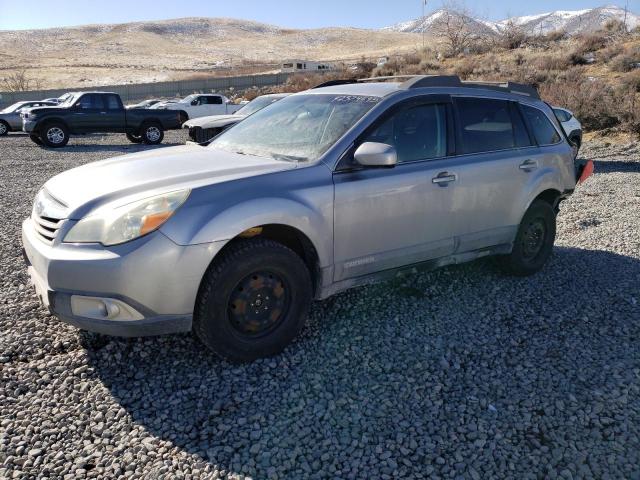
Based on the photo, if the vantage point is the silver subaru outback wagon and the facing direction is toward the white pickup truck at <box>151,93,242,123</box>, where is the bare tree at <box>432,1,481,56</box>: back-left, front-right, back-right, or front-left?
front-right

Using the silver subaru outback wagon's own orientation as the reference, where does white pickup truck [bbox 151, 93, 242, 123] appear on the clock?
The white pickup truck is roughly at 4 o'clock from the silver subaru outback wagon.

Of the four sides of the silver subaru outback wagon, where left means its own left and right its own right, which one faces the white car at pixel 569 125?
back

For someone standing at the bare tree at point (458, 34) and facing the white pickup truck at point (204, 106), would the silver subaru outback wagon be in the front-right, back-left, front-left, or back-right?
front-left

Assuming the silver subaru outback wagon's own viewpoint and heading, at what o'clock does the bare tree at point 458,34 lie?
The bare tree is roughly at 5 o'clock from the silver subaru outback wagon.

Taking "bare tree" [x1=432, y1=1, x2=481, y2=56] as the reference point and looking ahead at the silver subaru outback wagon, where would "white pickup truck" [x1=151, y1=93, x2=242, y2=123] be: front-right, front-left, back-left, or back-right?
front-right

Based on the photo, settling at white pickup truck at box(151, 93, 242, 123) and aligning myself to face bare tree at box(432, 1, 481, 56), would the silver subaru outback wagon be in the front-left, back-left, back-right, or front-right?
back-right

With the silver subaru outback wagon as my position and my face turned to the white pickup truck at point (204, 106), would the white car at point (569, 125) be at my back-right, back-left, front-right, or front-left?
front-right

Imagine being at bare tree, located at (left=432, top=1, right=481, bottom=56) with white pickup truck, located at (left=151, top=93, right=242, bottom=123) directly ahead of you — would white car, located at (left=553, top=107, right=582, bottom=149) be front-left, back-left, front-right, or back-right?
front-left

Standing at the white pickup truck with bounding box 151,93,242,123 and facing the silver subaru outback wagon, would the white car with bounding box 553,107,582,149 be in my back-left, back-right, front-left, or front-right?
front-left
